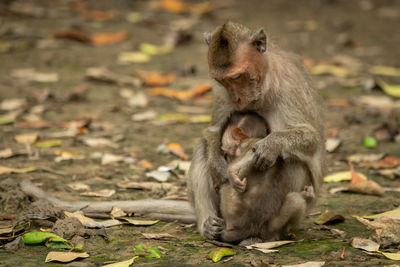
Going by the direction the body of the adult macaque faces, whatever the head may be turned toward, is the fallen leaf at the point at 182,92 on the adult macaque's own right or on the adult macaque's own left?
on the adult macaque's own right

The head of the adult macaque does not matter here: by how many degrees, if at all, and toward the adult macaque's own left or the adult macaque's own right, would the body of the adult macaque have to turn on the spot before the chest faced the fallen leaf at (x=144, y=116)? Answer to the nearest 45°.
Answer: approximately 90° to the adult macaque's own right

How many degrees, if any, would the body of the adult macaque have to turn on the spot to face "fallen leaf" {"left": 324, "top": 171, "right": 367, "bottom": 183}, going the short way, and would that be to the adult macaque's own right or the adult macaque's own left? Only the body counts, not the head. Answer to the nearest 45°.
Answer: approximately 180°

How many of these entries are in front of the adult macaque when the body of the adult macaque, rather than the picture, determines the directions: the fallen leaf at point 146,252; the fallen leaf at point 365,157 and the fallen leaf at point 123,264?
2

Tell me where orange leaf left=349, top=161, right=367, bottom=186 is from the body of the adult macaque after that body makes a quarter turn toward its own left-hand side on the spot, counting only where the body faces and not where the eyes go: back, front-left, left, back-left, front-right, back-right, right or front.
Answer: left

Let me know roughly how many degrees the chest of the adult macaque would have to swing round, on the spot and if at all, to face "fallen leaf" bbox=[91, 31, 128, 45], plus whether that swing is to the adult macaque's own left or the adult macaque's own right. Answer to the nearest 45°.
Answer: approximately 135° to the adult macaque's own right

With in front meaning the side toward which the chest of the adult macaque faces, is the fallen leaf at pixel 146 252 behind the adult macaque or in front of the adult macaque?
in front

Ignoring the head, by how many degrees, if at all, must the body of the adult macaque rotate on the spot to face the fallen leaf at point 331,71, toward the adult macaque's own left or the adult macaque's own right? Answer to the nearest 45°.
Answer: approximately 135° to the adult macaque's own right

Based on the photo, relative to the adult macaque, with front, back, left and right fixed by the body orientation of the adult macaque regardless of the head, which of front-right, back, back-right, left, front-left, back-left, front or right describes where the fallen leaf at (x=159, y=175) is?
right

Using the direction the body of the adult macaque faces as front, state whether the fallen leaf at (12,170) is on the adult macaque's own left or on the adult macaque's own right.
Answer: on the adult macaque's own right

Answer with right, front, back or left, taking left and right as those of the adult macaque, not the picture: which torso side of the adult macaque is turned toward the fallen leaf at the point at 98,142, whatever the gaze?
right

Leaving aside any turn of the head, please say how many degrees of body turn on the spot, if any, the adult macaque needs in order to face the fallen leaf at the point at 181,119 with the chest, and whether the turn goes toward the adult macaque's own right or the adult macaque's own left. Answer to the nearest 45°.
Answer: approximately 135° to the adult macaque's own right

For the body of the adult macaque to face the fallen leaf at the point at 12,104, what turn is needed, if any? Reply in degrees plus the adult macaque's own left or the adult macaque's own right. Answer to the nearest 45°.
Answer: approximately 90° to the adult macaque's own right

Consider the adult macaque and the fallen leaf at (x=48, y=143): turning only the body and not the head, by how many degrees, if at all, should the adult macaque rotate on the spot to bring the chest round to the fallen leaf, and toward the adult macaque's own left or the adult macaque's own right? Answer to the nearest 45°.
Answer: approximately 90° to the adult macaque's own right

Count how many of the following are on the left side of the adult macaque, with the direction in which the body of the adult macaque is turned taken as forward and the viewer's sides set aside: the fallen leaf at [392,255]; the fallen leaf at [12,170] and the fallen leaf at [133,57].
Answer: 1

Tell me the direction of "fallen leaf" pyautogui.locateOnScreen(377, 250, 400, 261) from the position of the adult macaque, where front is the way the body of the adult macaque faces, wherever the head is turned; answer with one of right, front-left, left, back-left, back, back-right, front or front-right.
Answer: left

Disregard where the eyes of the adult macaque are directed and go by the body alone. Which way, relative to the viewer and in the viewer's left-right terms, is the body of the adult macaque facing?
facing the viewer and to the left of the viewer

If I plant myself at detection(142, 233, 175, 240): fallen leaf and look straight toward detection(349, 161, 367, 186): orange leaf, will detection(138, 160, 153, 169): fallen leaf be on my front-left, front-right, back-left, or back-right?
front-left
